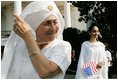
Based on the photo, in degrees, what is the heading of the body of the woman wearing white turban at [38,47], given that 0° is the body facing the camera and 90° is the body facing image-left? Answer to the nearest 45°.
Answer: approximately 315°

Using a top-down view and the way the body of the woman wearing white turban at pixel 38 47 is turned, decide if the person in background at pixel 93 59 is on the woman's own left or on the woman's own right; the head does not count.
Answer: on the woman's own left

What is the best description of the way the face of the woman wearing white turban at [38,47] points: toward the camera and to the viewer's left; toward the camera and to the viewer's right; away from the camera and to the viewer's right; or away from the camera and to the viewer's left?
toward the camera and to the viewer's right
